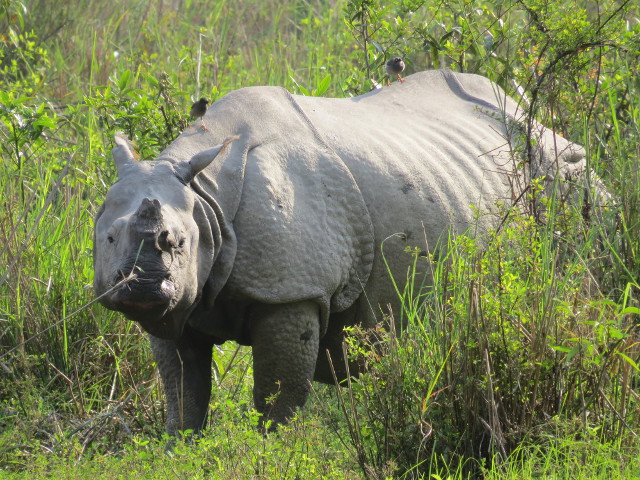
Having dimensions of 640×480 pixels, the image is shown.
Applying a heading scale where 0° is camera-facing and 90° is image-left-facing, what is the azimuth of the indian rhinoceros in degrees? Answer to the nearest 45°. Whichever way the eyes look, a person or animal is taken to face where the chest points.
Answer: approximately 45°
